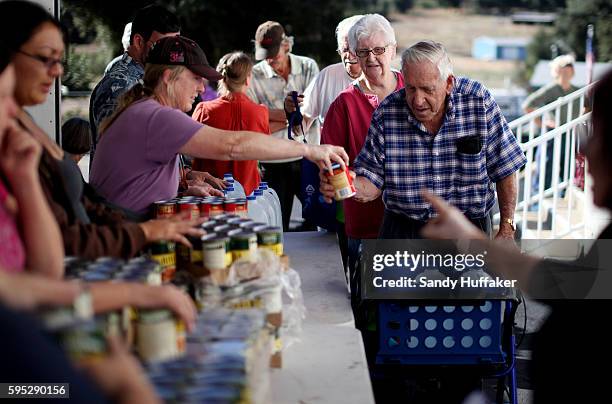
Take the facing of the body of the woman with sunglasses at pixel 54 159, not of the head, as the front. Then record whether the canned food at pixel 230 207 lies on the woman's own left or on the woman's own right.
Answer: on the woman's own left

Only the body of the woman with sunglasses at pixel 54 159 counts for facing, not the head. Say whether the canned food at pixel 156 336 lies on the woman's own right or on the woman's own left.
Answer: on the woman's own right

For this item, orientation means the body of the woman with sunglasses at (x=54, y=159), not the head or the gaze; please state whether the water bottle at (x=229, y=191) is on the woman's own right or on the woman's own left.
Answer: on the woman's own left

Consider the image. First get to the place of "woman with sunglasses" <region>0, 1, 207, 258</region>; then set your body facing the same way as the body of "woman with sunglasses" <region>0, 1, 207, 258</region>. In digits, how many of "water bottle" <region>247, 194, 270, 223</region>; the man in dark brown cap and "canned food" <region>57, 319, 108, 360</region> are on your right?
1

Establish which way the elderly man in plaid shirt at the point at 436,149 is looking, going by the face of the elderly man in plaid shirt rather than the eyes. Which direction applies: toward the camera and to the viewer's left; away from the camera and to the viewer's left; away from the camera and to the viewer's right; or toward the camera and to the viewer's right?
toward the camera and to the viewer's left

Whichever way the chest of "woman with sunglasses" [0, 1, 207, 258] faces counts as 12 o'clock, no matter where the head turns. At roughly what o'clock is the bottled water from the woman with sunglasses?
The bottled water is roughly at 10 o'clock from the woman with sunglasses.

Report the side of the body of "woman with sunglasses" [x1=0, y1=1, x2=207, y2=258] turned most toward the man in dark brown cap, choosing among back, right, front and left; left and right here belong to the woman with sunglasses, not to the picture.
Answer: left

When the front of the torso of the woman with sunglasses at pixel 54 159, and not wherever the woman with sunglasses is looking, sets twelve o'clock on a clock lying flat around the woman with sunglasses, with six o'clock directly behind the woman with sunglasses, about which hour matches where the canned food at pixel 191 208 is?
The canned food is roughly at 10 o'clock from the woman with sunglasses.

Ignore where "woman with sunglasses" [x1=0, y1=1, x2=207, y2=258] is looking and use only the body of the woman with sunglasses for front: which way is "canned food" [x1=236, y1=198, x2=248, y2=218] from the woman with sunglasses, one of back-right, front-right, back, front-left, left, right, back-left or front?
front-left

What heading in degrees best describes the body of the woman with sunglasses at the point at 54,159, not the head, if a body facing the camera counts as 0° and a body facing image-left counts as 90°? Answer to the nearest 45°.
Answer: approximately 270°

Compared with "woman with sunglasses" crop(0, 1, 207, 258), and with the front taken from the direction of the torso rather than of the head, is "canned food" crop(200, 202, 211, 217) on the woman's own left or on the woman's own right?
on the woman's own left

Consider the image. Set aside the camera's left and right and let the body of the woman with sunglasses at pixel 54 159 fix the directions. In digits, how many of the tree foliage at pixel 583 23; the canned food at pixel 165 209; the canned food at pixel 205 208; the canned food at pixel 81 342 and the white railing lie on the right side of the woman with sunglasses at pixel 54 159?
1

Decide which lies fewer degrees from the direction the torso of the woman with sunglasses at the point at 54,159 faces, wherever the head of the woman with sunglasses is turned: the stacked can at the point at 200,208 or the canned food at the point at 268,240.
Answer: the canned food
